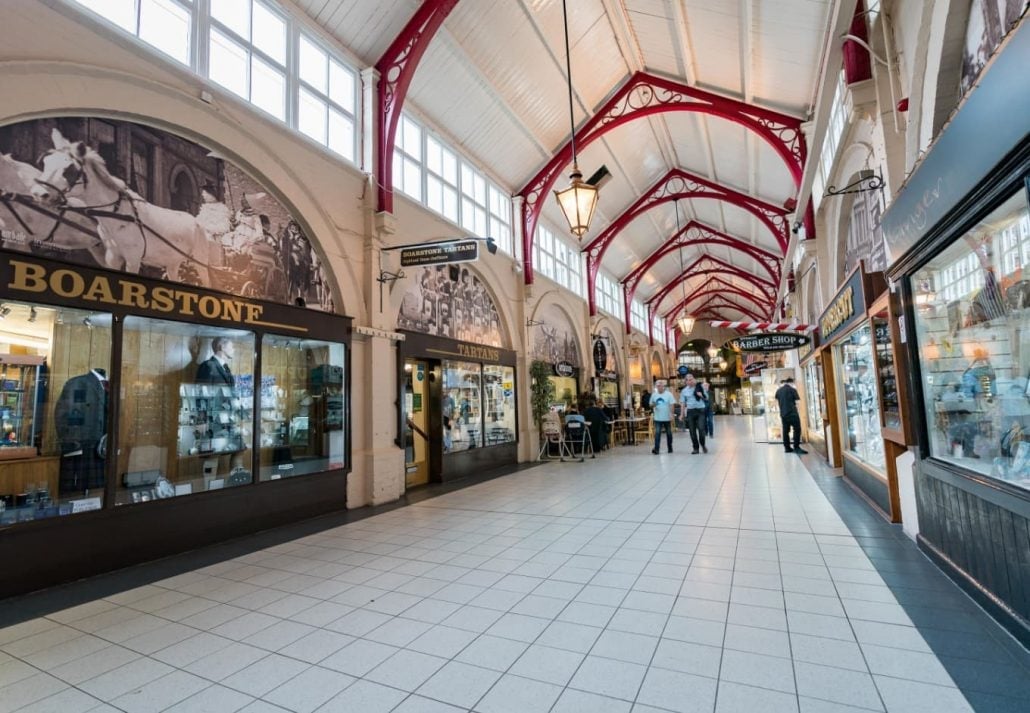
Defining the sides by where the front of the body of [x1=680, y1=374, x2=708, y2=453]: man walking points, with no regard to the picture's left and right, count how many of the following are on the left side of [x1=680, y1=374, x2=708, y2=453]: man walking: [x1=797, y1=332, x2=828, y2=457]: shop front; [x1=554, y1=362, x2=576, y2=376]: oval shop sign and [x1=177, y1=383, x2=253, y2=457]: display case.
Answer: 1

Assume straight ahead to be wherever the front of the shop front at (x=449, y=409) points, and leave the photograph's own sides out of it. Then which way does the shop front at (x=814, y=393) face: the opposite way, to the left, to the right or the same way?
the opposite way

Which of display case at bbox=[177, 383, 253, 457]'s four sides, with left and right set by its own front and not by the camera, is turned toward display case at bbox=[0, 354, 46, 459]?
right

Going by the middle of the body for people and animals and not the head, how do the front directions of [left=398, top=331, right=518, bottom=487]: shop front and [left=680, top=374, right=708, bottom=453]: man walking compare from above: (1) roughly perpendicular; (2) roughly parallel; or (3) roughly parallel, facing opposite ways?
roughly perpendicular

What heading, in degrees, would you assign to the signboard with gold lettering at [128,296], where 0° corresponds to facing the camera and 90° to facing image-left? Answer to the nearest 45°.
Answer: approximately 315°

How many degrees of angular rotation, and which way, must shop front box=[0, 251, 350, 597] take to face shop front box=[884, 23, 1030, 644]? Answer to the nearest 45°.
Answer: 0° — it already faces it

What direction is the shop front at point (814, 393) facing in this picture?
to the viewer's left

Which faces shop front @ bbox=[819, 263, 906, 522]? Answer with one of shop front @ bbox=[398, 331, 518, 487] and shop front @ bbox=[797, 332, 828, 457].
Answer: shop front @ bbox=[398, 331, 518, 487]
